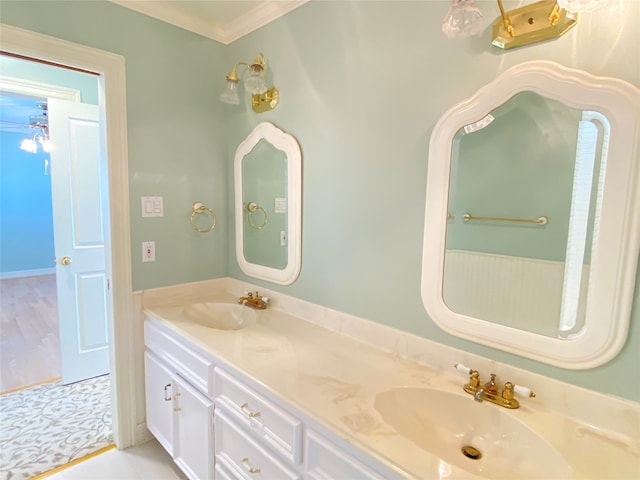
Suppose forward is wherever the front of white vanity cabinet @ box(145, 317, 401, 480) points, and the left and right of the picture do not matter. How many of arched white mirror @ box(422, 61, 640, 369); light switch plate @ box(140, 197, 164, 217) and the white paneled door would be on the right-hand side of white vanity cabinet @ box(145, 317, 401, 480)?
2

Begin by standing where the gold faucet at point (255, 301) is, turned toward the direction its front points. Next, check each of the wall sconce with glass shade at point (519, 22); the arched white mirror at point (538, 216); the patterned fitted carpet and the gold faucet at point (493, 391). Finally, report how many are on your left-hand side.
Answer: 3

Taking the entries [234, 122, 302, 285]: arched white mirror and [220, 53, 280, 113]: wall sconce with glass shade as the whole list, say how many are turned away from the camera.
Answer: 0

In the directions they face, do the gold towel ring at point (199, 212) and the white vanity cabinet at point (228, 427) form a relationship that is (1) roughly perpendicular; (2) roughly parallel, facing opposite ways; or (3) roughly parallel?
roughly perpendicular

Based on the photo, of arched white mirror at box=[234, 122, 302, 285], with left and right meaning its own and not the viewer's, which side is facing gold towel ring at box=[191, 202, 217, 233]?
right

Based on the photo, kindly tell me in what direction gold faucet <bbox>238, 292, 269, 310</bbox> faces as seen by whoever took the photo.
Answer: facing the viewer and to the left of the viewer

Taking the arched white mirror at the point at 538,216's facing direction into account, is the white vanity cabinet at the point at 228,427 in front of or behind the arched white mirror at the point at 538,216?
in front

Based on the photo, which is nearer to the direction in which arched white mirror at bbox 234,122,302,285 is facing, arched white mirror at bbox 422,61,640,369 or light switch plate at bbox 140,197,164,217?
the light switch plate

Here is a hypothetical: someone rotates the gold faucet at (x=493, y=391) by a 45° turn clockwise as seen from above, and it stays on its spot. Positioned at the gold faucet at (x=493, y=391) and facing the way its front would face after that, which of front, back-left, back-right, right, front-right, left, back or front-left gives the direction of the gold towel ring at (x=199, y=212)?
front
